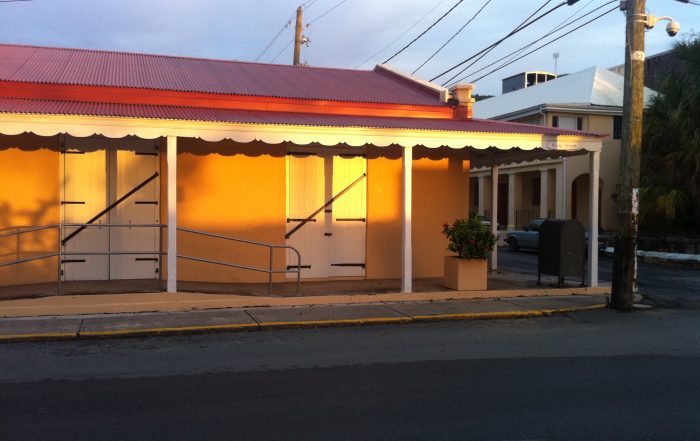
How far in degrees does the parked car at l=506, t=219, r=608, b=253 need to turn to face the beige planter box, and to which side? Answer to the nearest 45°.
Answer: approximately 90° to its left

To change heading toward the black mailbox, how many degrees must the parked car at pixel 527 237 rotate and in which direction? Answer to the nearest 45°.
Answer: approximately 90° to its left

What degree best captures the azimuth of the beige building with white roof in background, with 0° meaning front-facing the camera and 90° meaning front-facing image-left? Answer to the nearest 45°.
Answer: approximately 45°

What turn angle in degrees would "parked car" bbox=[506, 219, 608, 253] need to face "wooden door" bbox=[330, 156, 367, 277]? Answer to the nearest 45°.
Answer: approximately 90° to its left

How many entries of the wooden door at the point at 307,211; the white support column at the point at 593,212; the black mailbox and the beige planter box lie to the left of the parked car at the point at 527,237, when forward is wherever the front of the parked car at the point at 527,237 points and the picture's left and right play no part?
4

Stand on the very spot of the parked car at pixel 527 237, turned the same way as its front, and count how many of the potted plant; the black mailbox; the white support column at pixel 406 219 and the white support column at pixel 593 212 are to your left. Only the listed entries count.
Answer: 4

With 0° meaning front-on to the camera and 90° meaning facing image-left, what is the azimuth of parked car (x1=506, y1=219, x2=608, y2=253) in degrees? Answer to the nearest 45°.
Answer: approximately 90°

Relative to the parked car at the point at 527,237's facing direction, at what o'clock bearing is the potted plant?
The potted plant is roughly at 9 o'clock from the parked car.

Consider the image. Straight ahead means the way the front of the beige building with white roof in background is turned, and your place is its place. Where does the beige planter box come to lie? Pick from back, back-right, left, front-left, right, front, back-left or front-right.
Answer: front-left

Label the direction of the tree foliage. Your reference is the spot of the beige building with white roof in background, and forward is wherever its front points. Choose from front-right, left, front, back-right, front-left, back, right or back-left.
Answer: left
